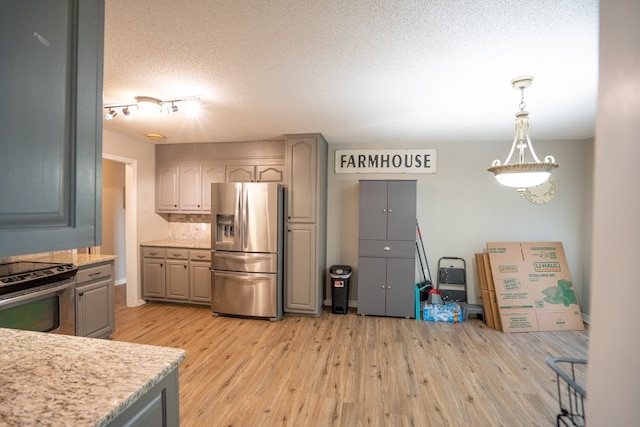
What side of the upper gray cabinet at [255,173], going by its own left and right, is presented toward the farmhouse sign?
left

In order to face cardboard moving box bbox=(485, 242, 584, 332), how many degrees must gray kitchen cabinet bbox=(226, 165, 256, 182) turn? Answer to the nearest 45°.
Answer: approximately 45° to its left

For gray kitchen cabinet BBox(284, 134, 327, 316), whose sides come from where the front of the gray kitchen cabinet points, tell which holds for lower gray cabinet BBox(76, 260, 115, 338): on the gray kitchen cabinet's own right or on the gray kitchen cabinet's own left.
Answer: on the gray kitchen cabinet's own right

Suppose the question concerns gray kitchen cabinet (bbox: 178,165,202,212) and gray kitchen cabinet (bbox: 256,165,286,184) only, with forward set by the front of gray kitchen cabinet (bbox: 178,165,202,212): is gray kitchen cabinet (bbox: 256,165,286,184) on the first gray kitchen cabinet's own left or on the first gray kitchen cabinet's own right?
on the first gray kitchen cabinet's own left

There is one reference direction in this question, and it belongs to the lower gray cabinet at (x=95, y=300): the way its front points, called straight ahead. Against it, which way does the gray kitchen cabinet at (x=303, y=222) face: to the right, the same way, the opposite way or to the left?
to the right

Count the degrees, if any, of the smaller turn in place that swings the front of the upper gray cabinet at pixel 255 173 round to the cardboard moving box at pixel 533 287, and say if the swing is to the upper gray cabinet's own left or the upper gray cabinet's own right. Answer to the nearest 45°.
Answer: approximately 90° to the upper gray cabinet's own left

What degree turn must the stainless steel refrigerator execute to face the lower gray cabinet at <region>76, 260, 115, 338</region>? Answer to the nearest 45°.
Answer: approximately 90° to its right

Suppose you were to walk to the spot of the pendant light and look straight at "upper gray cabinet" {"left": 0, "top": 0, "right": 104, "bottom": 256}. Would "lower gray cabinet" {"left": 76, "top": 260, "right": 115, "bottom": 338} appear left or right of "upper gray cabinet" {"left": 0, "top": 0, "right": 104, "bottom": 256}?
right

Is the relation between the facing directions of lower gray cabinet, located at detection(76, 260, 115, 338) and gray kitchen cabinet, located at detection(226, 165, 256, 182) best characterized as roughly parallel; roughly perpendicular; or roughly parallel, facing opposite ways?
roughly perpendicular
